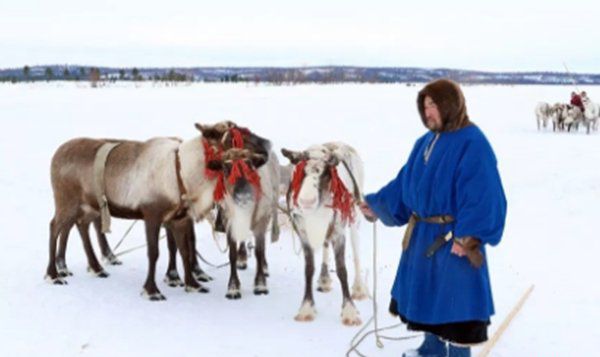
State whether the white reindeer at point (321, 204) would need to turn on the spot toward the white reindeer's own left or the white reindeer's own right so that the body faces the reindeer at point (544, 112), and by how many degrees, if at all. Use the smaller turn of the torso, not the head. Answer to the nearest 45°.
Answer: approximately 180°

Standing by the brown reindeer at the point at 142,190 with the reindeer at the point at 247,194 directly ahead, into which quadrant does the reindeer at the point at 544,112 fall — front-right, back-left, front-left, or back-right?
front-left

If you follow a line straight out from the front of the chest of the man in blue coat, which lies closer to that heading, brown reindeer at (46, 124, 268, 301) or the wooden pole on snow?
the brown reindeer

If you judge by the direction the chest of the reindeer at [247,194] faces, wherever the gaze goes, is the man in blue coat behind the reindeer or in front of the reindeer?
in front

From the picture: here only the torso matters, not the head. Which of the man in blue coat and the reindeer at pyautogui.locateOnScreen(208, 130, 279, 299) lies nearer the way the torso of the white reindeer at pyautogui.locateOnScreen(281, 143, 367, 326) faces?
the man in blue coat

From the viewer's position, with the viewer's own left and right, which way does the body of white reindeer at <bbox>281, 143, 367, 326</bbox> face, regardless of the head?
facing the viewer

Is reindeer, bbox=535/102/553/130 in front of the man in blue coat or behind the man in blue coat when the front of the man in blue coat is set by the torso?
behind

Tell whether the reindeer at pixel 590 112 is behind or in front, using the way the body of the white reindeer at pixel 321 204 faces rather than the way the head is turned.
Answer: behind

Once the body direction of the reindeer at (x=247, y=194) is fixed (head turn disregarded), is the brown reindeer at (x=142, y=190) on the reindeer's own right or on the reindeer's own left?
on the reindeer's own right

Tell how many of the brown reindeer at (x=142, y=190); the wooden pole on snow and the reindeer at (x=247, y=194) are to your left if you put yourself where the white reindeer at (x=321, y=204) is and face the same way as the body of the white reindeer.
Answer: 1

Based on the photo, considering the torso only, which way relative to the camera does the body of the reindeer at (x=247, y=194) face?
toward the camera

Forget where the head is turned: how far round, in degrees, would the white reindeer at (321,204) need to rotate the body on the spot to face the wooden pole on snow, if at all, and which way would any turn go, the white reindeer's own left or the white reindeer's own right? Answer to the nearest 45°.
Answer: approximately 90° to the white reindeer's own left

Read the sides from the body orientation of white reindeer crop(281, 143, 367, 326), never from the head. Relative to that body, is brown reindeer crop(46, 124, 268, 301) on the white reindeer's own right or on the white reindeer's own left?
on the white reindeer's own right

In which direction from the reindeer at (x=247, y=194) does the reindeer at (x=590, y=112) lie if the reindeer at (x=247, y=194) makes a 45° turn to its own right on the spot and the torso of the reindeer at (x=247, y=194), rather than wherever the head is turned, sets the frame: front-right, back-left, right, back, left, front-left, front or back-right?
back

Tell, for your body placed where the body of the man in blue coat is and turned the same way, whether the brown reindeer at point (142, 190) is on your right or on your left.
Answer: on your right

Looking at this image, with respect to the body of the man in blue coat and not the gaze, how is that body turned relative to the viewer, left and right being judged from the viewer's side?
facing the viewer and to the left of the viewer

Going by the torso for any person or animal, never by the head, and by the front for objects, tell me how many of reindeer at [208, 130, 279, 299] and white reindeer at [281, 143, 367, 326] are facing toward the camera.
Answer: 2
